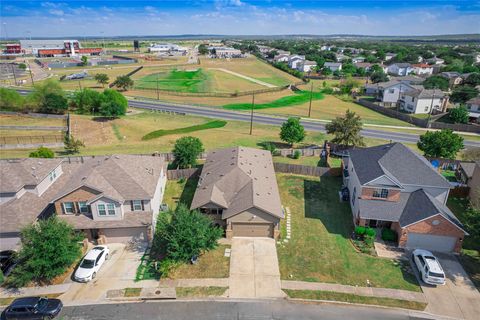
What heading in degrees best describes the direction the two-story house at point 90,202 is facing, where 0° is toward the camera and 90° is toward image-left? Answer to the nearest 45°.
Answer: approximately 0°

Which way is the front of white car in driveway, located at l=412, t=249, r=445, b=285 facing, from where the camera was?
facing away from the viewer and to the left of the viewer

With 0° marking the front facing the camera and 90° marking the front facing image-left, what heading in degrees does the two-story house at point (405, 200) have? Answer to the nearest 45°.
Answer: approximately 0°

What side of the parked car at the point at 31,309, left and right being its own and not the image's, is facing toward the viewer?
right

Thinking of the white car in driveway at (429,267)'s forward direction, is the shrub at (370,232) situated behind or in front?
in front

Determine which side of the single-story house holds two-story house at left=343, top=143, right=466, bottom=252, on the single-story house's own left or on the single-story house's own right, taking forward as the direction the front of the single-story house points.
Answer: on the single-story house's own left

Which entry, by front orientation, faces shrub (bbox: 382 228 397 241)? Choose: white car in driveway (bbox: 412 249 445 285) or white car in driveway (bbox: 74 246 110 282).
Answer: white car in driveway (bbox: 412 249 445 285)

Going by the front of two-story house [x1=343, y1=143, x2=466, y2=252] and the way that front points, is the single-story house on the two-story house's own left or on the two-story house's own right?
on the two-story house's own right

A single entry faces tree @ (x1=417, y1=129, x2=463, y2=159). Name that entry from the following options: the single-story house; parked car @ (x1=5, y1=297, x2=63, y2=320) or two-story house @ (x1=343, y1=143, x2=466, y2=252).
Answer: the parked car

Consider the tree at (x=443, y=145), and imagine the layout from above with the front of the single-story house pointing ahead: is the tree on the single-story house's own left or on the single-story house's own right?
on the single-story house's own left

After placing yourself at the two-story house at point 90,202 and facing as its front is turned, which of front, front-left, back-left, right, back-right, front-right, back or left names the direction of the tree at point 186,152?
back-left

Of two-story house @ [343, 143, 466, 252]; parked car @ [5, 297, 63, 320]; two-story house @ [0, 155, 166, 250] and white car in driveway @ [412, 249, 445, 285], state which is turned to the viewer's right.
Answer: the parked car

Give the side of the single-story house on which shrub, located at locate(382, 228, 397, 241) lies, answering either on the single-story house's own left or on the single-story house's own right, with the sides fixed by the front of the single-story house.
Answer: on the single-story house's own left
